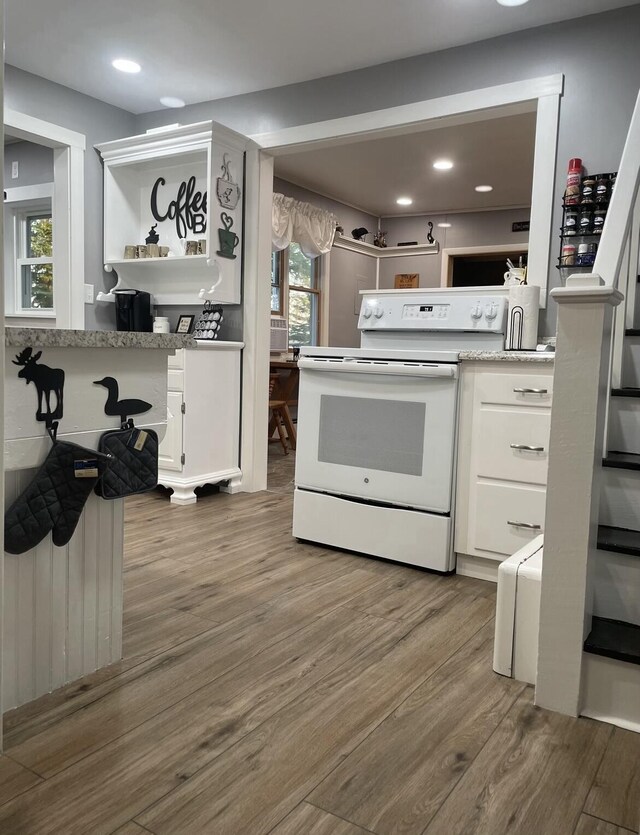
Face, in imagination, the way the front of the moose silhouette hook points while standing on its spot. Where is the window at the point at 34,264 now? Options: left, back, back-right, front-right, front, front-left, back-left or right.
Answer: right

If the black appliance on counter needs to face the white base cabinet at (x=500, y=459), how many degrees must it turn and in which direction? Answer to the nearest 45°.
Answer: approximately 90° to its left

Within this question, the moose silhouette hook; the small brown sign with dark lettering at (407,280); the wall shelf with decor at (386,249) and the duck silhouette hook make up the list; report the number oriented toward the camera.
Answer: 2

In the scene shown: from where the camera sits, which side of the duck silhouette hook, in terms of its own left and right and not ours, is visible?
left

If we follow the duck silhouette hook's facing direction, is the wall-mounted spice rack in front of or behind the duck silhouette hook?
behind

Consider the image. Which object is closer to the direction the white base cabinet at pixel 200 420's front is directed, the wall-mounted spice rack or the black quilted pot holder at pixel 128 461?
the black quilted pot holder

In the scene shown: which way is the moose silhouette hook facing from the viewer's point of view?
to the viewer's left

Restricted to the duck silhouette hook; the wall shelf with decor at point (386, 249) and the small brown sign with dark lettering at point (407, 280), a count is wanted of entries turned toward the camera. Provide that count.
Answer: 2

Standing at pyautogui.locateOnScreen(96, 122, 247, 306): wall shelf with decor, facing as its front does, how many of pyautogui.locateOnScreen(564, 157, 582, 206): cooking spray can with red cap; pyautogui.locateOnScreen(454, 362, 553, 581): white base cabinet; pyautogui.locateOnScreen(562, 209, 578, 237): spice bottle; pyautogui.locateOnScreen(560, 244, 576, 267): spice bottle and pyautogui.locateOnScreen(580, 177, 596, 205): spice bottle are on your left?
5

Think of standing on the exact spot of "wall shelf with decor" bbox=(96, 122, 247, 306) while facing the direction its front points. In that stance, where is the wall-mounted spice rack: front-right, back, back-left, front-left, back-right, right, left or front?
left
